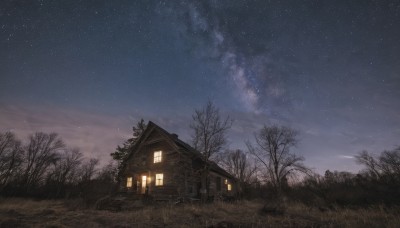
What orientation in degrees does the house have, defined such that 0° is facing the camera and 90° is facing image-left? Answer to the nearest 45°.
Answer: approximately 45°

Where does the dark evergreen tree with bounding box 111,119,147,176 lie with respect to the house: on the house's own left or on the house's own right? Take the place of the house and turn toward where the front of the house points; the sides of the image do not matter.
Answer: on the house's own right
